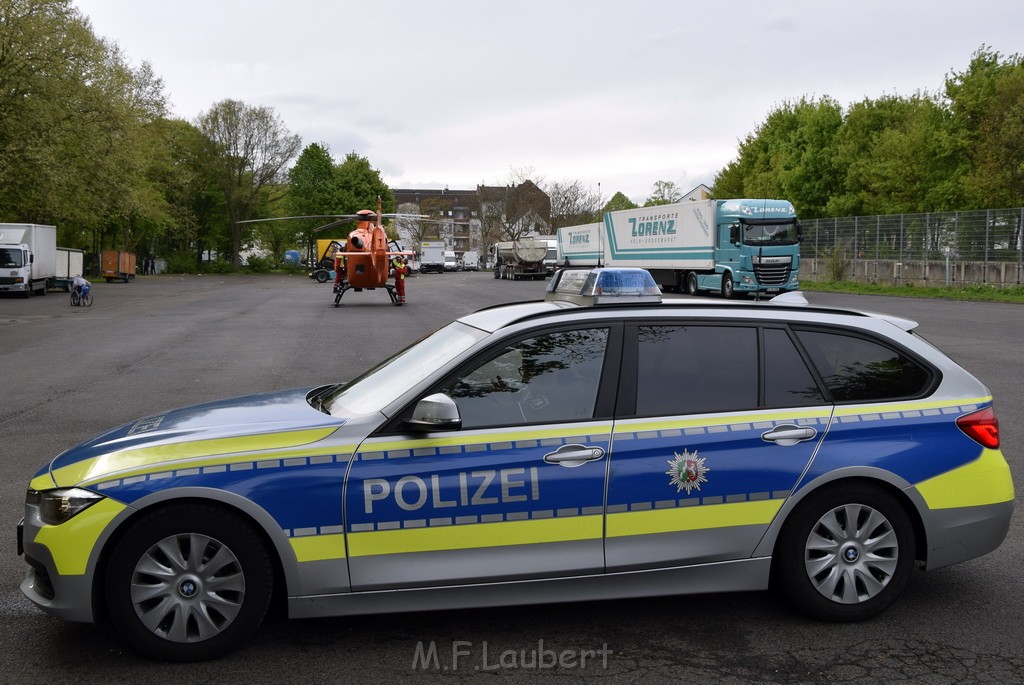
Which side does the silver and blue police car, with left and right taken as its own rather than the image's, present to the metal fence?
right

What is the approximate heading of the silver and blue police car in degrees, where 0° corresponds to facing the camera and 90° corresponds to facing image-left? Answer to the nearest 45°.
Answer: approximately 90°

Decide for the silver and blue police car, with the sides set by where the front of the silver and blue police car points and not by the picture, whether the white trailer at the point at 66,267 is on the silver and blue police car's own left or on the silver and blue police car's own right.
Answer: on the silver and blue police car's own right

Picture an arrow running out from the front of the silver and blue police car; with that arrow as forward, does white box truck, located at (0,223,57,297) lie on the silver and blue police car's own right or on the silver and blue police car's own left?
on the silver and blue police car's own right
